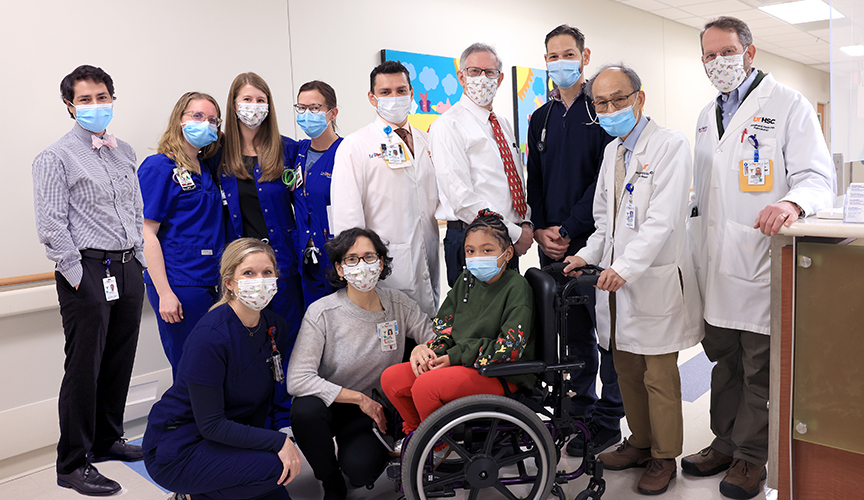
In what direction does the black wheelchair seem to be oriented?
to the viewer's left

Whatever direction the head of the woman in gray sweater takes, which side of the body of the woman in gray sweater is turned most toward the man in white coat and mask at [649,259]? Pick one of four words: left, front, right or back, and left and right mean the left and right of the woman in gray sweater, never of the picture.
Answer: left

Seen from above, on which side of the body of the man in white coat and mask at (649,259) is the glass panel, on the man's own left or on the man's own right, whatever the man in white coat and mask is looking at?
on the man's own left

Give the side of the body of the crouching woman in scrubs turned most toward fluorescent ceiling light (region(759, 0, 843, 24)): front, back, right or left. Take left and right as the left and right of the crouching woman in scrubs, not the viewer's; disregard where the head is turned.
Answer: left

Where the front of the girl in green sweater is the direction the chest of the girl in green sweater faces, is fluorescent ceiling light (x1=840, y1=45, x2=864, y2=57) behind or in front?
behind

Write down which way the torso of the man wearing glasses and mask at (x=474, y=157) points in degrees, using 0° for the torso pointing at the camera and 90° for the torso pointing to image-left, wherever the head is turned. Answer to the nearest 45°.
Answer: approximately 315°

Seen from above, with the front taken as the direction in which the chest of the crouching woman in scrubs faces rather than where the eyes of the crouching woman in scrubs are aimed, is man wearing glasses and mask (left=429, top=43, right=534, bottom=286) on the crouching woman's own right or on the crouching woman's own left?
on the crouching woman's own left

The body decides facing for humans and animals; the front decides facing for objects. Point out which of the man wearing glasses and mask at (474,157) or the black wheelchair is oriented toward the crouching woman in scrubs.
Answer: the black wheelchair
